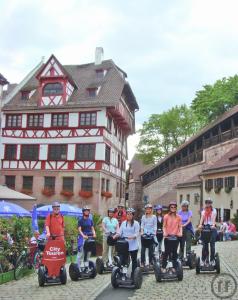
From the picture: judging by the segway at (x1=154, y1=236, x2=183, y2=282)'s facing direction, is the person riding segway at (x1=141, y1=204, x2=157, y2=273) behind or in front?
behind

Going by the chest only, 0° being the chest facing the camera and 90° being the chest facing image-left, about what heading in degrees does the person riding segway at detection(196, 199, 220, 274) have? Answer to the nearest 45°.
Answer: approximately 0°

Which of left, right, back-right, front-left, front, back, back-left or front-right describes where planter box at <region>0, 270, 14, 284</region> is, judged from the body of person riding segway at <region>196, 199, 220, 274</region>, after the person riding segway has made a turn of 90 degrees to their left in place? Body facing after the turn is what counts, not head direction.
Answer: back

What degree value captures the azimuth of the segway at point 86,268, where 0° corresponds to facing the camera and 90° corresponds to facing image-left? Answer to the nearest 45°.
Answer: approximately 315°

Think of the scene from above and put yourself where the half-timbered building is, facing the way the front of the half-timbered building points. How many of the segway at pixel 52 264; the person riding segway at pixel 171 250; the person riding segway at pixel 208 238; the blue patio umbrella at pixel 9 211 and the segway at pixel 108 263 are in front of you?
5

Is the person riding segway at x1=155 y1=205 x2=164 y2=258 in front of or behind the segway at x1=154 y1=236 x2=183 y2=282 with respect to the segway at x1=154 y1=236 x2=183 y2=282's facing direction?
behind

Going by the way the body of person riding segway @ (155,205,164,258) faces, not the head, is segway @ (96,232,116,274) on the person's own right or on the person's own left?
on the person's own right

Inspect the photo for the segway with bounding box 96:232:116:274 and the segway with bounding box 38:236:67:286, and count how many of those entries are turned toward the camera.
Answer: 2
